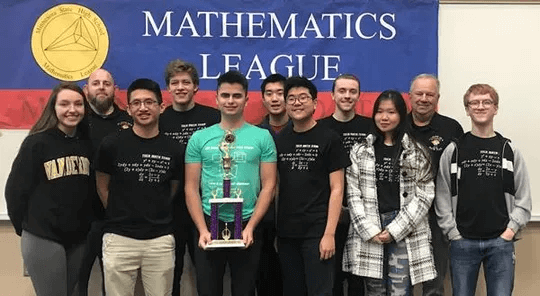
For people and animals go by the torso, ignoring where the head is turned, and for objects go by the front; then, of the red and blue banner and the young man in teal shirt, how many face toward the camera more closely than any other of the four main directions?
2

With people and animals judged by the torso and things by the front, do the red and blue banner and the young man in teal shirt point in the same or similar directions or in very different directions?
same or similar directions

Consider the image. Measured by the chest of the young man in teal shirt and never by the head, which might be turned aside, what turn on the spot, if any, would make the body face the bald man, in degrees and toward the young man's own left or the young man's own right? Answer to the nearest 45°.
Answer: approximately 135° to the young man's own right

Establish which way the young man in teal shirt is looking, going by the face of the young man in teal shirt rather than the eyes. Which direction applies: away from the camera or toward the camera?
toward the camera

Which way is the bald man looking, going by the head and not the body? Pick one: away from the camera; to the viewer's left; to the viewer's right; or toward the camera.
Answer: toward the camera

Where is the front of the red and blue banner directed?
toward the camera

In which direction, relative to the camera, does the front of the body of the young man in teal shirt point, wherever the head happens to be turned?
toward the camera
